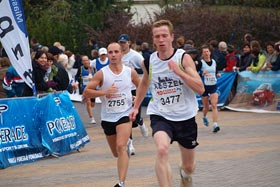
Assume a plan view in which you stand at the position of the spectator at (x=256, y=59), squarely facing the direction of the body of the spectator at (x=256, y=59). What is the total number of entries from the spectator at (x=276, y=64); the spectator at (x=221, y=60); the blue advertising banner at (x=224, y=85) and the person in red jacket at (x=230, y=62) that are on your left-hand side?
1

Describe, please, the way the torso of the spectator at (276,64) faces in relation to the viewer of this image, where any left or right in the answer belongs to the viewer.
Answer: facing the viewer and to the left of the viewer

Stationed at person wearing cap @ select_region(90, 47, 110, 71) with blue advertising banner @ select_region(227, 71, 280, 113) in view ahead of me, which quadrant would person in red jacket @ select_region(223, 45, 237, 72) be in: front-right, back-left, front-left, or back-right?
front-left

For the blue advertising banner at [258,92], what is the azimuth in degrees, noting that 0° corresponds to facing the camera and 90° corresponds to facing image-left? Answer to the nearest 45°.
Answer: approximately 0°

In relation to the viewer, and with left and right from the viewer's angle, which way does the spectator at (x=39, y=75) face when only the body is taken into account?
facing the viewer and to the right of the viewer

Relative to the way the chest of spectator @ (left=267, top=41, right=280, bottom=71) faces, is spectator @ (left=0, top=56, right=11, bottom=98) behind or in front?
in front

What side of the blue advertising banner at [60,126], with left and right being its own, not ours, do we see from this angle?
front

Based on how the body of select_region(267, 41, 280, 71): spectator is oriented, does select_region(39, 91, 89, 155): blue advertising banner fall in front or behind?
in front

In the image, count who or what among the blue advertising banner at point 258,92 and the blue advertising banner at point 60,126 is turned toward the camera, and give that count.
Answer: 2
